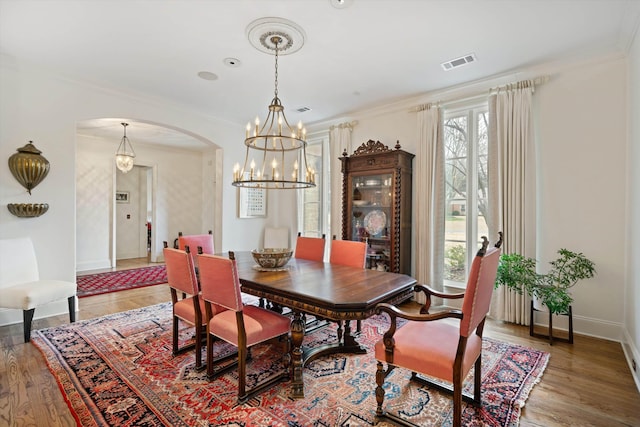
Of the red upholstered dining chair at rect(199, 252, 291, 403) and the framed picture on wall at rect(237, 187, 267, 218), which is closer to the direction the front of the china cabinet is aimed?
the red upholstered dining chair

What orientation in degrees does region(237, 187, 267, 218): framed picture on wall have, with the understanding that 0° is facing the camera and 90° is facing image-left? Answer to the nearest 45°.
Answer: approximately 315°

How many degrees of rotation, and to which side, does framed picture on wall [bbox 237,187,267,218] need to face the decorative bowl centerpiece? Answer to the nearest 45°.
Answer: approximately 45° to its right

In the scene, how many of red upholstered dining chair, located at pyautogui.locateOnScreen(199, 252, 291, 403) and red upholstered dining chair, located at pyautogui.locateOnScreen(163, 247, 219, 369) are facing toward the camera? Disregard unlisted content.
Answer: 0

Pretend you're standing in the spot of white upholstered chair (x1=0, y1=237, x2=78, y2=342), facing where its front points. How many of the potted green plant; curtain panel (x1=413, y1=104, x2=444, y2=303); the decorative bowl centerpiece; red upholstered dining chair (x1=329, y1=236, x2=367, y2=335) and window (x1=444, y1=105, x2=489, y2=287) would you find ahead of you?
5

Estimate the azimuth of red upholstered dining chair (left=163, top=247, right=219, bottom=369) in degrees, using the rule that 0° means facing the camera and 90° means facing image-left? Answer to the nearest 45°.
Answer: approximately 225°

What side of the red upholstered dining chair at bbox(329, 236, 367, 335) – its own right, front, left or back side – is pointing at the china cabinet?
back

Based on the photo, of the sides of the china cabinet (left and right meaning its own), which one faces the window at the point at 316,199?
right

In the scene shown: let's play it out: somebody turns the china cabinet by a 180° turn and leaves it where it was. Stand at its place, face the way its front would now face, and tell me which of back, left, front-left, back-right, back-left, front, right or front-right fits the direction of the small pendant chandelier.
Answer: back-left

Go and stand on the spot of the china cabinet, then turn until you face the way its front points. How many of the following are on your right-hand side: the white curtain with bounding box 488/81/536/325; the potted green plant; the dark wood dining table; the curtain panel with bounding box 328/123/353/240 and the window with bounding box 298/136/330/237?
2
